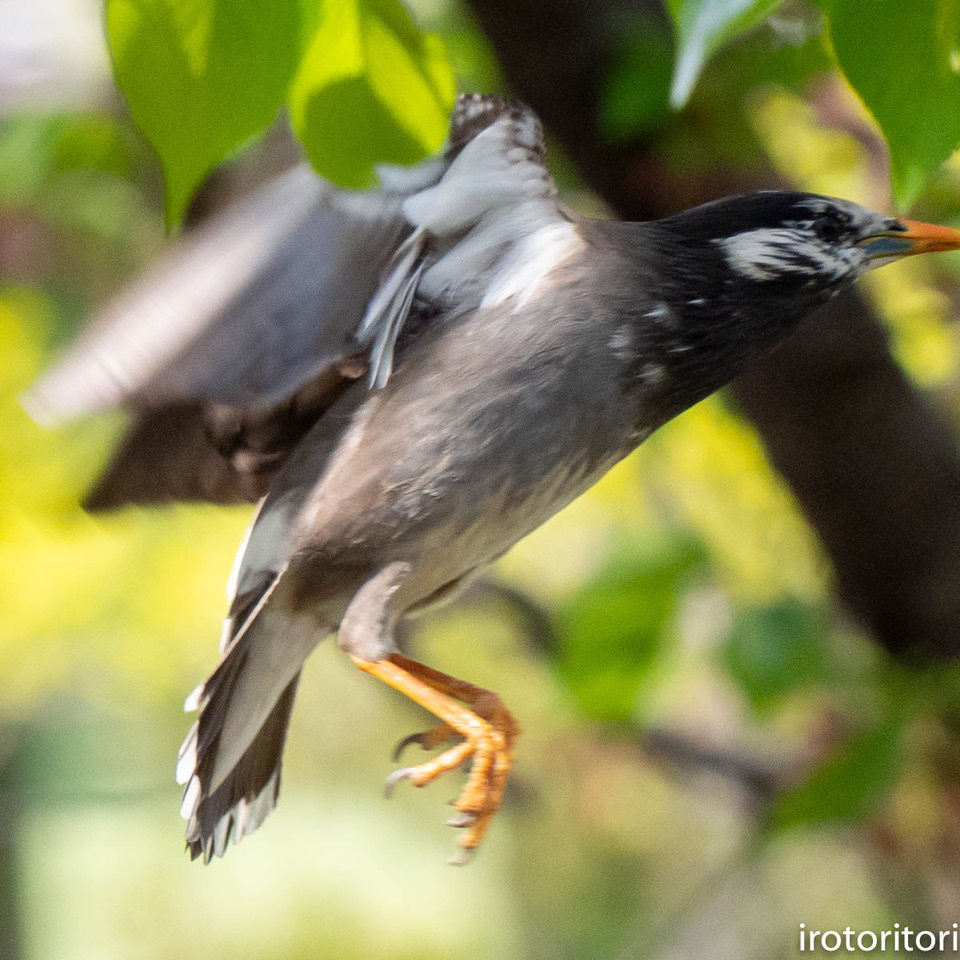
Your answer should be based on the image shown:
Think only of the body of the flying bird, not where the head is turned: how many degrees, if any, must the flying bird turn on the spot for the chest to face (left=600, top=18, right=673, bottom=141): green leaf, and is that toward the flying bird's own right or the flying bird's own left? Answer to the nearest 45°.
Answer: approximately 45° to the flying bird's own left

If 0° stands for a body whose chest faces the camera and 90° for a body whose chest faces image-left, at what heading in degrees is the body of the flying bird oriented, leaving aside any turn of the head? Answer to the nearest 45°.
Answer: approximately 270°

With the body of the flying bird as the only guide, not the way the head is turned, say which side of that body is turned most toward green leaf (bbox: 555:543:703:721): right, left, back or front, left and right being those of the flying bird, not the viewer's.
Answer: left
